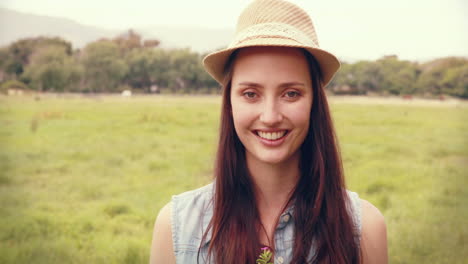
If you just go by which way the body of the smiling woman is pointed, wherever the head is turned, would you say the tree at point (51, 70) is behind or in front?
behind

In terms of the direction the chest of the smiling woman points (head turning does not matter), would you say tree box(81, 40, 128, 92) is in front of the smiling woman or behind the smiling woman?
behind

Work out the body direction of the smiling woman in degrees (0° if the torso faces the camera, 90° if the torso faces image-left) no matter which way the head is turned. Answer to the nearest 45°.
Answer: approximately 0°
